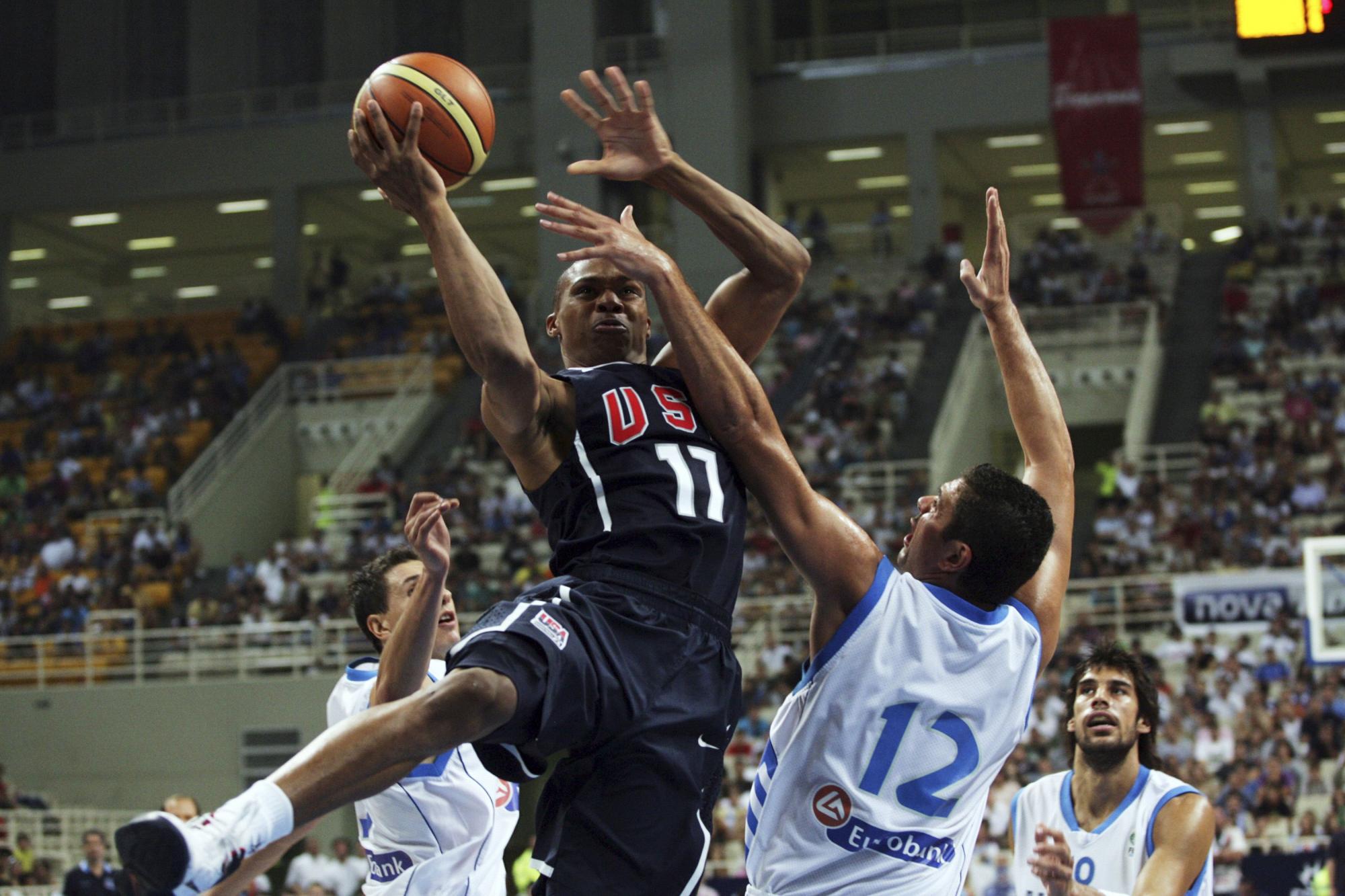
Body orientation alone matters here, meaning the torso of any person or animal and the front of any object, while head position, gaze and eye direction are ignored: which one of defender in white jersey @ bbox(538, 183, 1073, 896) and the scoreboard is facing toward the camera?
the scoreboard

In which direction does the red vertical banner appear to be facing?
toward the camera

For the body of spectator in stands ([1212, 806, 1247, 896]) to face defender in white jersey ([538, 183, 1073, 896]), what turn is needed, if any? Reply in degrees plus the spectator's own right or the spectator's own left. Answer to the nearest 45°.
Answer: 0° — they already face them

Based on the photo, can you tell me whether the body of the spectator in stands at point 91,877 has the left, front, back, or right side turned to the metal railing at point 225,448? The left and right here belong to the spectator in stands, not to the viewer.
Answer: back

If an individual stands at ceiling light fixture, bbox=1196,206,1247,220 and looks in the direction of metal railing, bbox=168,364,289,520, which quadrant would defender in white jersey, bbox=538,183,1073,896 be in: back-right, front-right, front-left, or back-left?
front-left

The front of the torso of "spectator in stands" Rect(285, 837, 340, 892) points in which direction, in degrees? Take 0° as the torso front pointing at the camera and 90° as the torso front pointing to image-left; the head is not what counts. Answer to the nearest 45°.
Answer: approximately 0°

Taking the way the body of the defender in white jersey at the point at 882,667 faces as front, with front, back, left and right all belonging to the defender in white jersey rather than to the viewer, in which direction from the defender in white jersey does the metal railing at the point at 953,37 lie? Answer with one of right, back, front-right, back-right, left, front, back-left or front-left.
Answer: front-right

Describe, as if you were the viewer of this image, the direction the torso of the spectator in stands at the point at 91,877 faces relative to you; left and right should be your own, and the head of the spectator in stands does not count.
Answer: facing the viewer

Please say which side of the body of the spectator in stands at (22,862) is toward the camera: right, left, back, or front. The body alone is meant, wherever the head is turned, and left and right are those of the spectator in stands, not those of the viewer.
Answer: front

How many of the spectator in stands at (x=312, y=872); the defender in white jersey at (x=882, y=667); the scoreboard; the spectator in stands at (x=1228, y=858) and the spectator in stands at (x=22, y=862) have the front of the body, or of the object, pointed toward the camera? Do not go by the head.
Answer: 4

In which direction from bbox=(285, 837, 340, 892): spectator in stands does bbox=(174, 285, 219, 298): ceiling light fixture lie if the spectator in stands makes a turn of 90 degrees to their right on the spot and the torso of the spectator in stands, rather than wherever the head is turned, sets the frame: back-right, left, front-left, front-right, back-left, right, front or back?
right

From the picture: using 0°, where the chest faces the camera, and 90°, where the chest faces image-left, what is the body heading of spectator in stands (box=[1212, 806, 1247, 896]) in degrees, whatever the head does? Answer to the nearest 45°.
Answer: approximately 0°

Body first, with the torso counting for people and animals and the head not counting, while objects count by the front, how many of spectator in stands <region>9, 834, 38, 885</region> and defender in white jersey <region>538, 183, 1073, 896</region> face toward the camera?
1
